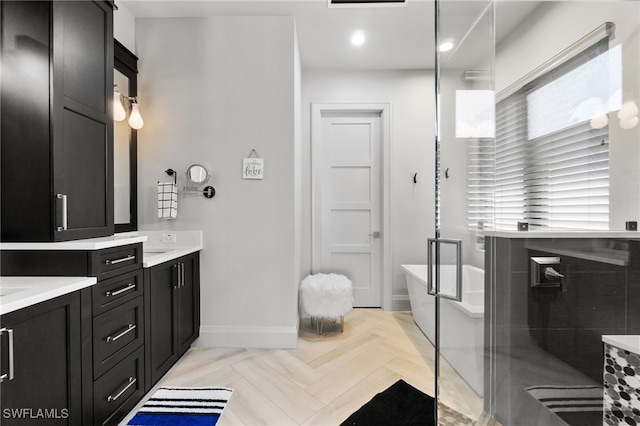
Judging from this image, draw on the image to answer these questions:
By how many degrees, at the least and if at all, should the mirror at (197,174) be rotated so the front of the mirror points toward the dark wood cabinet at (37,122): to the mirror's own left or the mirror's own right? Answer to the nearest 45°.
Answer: approximately 45° to the mirror's own right

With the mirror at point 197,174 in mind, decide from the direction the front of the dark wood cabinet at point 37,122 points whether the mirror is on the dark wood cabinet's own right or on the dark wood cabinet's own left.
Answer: on the dark wood cabinet's own left

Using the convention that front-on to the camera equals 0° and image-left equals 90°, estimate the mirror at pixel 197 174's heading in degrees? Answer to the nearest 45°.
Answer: approximately 0°

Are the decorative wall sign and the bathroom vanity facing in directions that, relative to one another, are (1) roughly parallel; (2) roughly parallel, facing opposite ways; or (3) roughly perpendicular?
roughly perpendicular

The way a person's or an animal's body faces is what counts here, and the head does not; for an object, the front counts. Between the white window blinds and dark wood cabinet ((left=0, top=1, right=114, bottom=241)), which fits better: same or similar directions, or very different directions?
very different directions

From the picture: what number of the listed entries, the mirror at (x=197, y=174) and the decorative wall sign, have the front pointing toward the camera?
2
